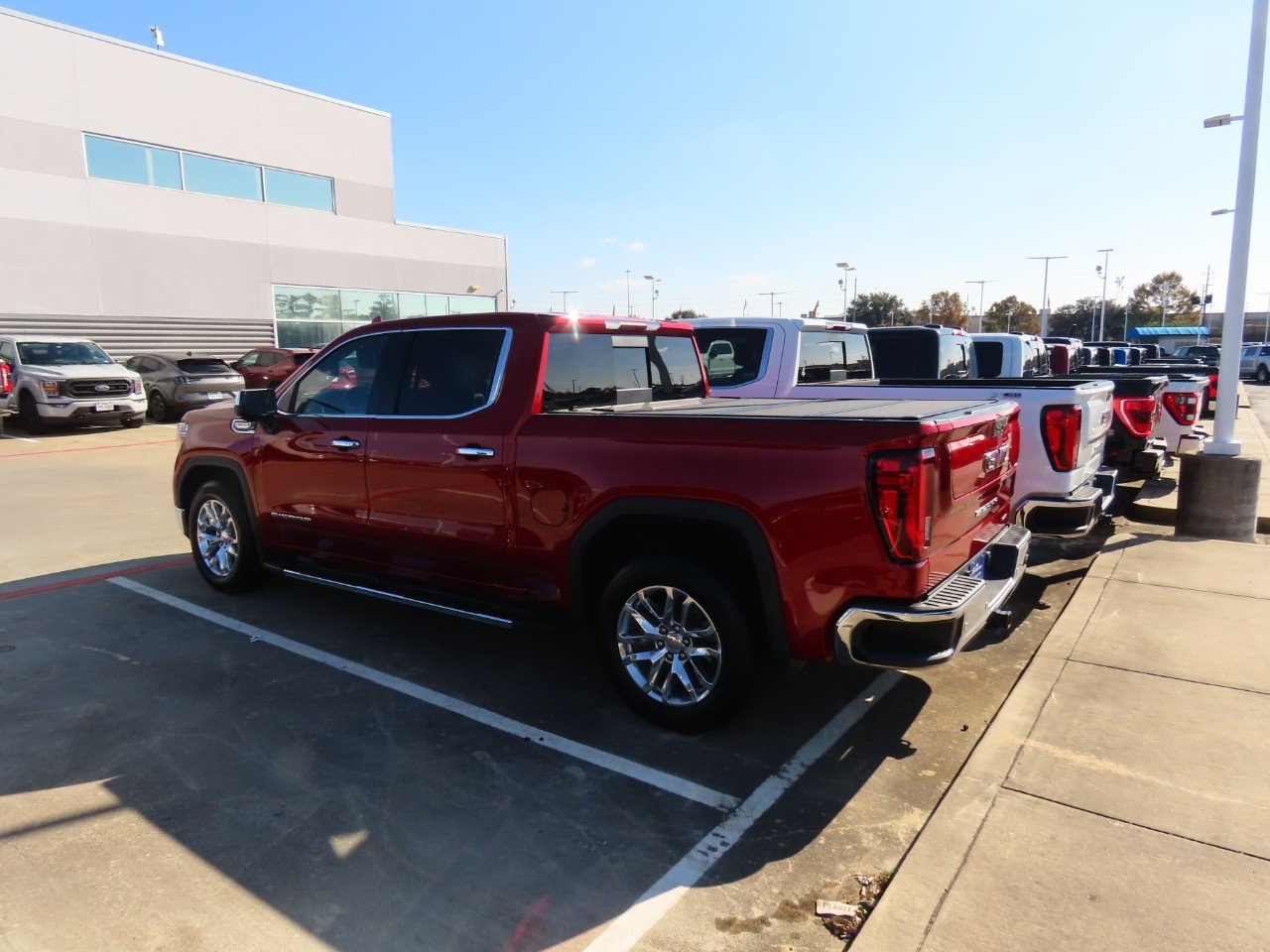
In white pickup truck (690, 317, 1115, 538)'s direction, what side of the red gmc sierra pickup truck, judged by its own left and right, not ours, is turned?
right

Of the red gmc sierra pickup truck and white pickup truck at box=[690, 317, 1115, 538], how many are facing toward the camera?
0

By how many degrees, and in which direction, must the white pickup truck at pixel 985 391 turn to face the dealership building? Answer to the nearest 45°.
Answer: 0° — it already faces it

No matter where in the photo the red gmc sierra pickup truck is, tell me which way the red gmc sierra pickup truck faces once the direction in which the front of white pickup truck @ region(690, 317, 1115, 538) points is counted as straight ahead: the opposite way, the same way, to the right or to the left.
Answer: the same way

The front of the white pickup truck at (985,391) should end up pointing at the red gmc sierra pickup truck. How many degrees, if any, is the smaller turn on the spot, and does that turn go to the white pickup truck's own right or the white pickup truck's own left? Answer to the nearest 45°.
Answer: approximately 90° to the white pickup truck's own left

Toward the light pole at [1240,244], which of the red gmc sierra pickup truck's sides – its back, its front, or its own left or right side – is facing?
right

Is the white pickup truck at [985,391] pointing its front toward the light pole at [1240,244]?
no

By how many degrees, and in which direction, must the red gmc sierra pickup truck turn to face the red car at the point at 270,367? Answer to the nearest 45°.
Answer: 0° — it already faces it

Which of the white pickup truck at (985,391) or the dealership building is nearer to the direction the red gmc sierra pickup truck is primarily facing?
the dealership building

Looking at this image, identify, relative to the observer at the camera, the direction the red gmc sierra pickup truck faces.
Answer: facing away from the viewer and to the left of the viewer

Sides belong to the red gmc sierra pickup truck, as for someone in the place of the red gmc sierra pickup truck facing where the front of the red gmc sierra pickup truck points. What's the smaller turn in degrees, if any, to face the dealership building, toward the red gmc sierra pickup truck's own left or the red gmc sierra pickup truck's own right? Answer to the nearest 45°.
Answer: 0° — it already faces it

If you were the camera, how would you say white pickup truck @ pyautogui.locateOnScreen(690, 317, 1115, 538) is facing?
facing away from the viewer and to the left of the viewer
